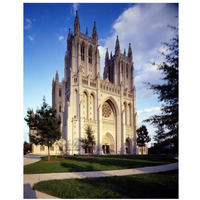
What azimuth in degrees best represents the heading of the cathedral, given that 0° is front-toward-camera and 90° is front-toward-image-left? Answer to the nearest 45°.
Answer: approximately 315°

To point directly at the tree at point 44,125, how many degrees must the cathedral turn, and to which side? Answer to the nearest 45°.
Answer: approximately 45° to its right
